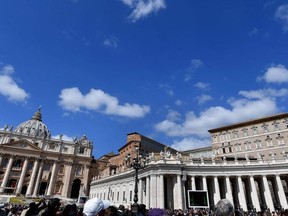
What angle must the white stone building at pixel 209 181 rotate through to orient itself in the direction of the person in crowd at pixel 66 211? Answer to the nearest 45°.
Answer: approximately 45° to its left

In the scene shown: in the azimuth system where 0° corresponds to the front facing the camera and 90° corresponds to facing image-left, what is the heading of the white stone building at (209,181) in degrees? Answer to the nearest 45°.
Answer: approximately 45°
